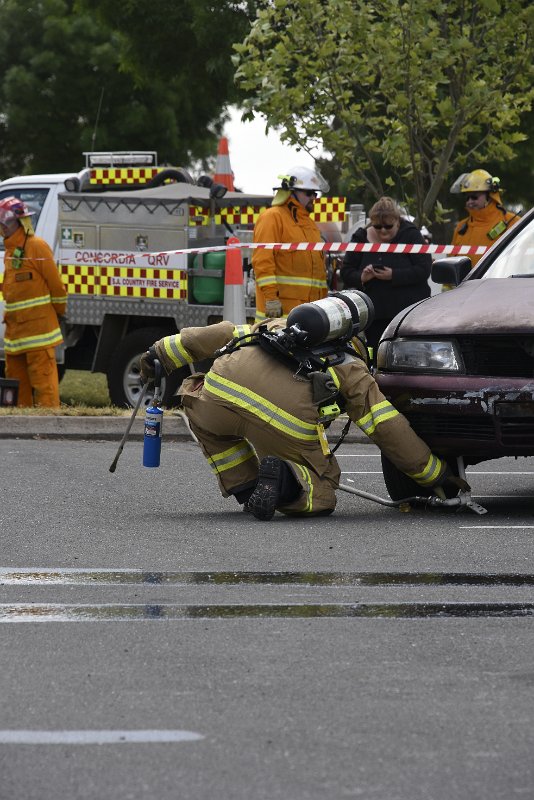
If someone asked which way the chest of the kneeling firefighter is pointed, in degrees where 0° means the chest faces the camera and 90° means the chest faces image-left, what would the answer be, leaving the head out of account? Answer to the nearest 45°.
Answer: approximately 225°

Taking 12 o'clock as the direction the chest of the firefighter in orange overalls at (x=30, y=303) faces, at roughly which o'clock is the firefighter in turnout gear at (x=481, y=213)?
The firefighter in turnout gear is roughly at 8 o'clock from the firefighter in orange overalls.

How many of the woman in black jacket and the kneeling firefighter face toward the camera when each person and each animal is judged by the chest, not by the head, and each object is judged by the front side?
1

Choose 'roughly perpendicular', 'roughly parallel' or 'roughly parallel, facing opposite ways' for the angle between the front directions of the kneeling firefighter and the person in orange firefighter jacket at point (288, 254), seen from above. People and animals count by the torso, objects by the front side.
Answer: roughly perpendicular

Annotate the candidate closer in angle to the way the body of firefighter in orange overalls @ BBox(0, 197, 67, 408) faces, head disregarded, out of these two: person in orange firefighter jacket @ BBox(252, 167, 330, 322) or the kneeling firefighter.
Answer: the kneeling firefighter

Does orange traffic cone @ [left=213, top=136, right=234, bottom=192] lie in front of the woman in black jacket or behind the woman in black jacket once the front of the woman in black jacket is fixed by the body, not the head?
behind
